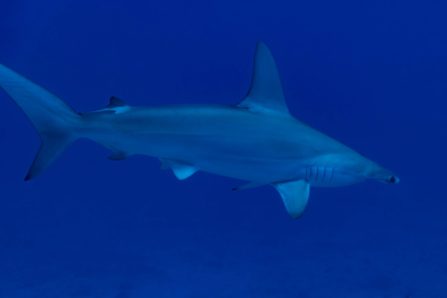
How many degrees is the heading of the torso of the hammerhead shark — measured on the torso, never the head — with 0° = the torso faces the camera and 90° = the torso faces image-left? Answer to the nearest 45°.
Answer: approximately 270°
